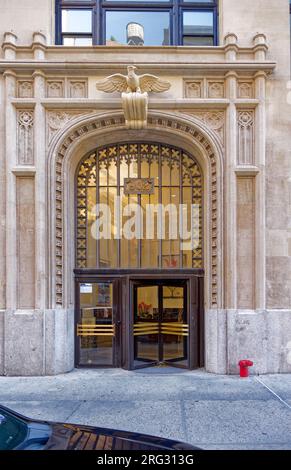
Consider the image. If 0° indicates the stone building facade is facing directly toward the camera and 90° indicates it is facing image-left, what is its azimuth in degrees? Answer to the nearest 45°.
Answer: approximately 0°
